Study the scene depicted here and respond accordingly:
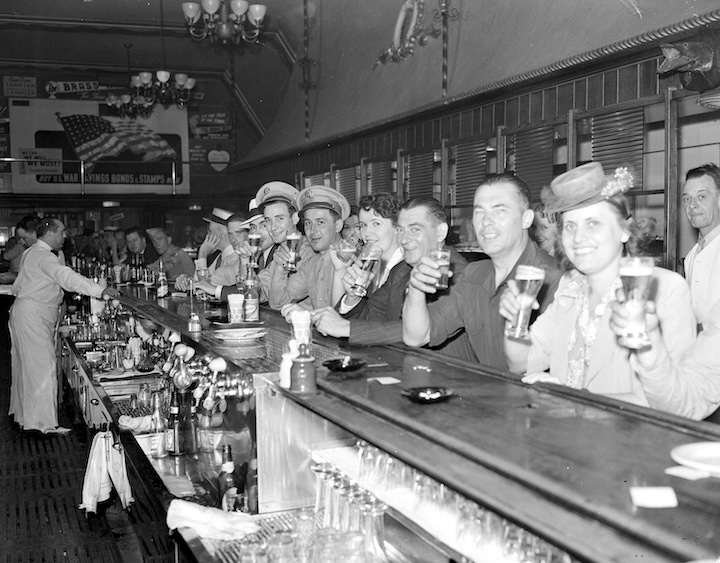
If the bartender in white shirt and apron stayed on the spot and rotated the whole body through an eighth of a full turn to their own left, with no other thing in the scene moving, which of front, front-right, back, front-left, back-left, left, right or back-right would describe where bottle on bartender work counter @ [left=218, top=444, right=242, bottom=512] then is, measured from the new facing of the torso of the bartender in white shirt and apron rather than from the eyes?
back-right

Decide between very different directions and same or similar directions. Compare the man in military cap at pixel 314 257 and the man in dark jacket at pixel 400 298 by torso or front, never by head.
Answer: same or similar directions

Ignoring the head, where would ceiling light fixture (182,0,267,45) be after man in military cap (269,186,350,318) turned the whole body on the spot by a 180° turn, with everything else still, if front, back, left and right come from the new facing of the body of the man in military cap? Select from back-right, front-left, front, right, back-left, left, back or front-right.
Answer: front-left

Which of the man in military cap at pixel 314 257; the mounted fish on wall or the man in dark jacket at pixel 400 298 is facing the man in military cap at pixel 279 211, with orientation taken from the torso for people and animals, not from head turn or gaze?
the mounted fish on wall

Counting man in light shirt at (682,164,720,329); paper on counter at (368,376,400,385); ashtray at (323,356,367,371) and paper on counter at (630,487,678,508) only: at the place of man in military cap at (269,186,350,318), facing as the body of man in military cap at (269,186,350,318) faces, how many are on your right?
0

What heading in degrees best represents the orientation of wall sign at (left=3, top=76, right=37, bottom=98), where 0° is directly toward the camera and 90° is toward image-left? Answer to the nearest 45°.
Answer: approximately 0°

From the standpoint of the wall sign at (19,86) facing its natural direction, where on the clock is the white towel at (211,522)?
The white towel is roughly at 12 o'clock from the wall sign.

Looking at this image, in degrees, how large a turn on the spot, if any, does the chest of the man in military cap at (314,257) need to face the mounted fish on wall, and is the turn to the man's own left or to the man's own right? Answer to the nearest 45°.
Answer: approximately 135° to the man's own left

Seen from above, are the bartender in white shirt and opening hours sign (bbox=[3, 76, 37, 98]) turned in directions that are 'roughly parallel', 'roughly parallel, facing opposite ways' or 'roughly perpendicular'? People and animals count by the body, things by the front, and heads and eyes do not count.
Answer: roughly perpendicular

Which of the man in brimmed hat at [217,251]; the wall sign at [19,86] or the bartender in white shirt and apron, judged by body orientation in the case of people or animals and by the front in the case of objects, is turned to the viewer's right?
the bartender in white shirt and apron

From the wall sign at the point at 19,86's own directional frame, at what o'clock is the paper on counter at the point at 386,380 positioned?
The paper on counter is roughly at 12 o'clock from the wall sign.

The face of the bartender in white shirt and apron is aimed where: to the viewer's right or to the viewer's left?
to the viewer's right

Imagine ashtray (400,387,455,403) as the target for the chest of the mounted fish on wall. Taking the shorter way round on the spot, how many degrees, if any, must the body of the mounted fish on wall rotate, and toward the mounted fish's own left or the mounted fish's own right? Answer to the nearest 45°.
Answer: approximately 90° to the mounted fish's own left

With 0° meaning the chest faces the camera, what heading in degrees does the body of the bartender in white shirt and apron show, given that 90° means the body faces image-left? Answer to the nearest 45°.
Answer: approximately 270°
